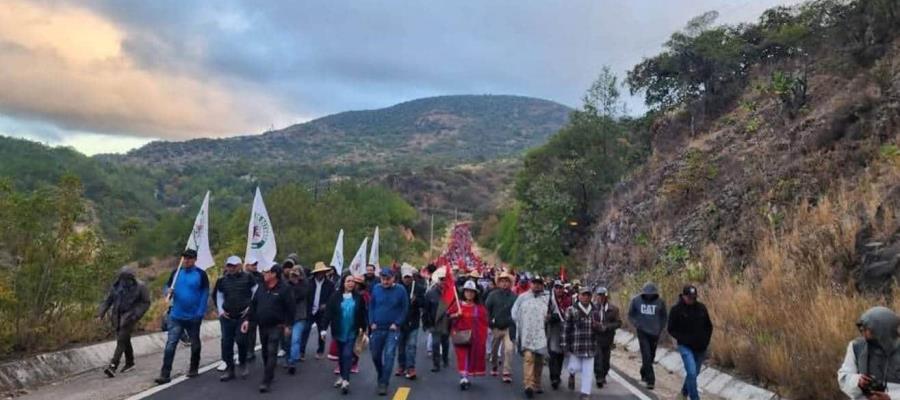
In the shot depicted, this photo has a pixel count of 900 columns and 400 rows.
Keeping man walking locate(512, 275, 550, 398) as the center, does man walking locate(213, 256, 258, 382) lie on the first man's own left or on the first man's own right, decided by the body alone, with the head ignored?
on the first man's own right

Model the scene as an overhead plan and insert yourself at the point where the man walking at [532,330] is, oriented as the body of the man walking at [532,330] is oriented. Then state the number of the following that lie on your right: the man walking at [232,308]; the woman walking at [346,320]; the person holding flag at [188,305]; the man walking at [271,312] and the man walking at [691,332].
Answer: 4

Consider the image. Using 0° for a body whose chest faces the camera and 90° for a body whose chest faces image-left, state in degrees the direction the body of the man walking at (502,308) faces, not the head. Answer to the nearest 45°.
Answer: approximately 0°

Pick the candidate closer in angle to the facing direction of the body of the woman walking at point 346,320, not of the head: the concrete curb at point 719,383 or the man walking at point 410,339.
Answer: the concrete curb

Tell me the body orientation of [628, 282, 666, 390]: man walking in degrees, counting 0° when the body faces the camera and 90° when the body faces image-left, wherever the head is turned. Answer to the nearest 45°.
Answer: approximately 0°

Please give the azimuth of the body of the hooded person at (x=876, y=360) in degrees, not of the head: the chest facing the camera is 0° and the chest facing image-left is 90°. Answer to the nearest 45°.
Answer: approximately 45°
